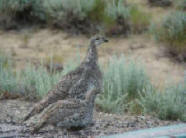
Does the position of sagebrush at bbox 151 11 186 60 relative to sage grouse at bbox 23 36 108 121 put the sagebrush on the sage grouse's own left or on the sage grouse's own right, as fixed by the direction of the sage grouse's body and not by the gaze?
on the sage grouse's own left

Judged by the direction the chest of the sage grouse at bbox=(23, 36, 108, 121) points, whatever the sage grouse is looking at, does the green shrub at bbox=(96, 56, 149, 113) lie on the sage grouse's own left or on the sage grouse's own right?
on the sage grouse's own left

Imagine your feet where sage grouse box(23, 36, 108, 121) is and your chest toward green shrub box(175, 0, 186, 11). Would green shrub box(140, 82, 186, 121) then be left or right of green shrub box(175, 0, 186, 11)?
right

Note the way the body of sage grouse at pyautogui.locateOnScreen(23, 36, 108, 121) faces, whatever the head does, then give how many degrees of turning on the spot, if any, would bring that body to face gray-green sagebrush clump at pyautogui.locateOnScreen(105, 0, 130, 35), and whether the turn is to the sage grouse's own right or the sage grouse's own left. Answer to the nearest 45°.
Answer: approximately 90° to the sage grouse's own left

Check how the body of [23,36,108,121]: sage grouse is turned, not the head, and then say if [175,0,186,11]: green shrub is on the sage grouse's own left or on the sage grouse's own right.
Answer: on the sage grouse's own left

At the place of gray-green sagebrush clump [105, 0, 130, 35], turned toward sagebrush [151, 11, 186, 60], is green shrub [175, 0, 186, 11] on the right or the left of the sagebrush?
left

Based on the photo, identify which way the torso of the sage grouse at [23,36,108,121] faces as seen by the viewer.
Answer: to the viewer's right
